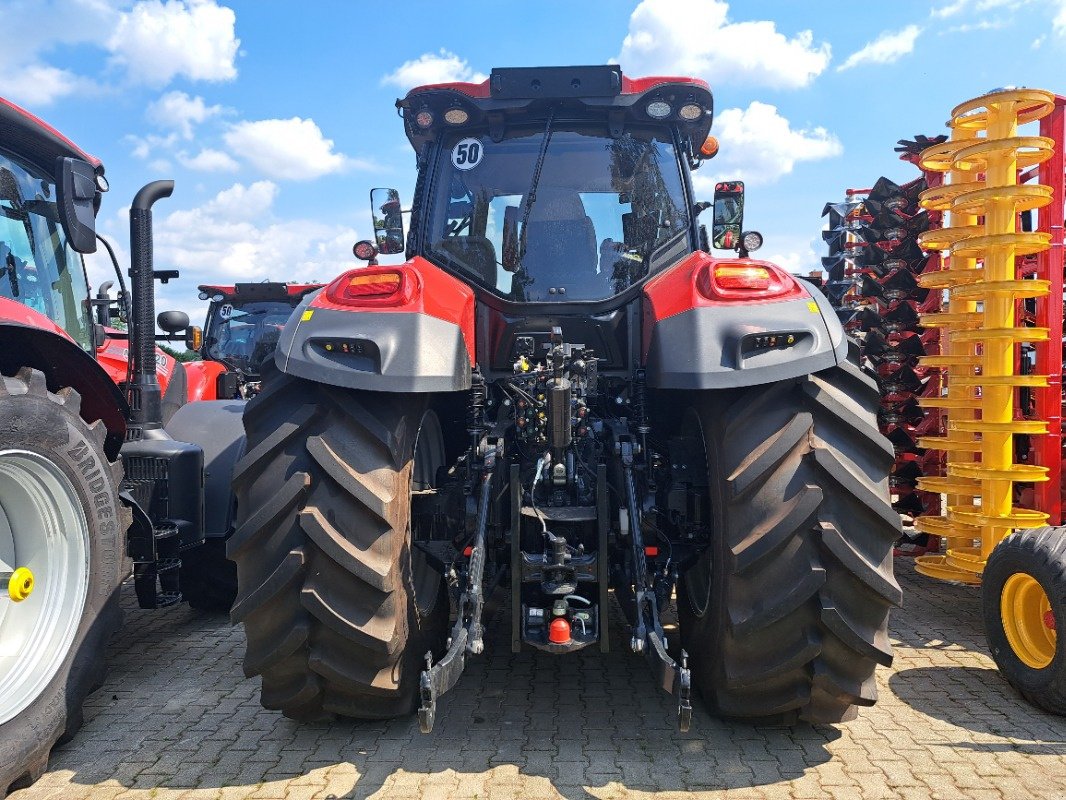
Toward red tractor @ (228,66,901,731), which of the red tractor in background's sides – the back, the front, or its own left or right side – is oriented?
back

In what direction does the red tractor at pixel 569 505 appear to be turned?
away from the camera

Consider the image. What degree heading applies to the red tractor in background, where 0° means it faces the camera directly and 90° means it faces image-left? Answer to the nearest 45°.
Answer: approximately 180°

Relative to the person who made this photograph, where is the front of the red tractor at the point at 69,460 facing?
facing away from the viewer and to the right of the viewer

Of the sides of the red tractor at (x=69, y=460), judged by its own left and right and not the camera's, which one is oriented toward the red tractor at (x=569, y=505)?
right

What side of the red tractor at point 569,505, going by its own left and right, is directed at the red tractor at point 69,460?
left

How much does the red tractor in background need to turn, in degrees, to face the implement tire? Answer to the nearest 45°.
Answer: approximately 180°

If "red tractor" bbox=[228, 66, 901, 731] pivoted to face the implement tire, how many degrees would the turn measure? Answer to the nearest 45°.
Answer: approximately 90° to its right

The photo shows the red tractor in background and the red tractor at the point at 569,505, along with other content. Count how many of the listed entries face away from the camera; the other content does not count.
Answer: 2
